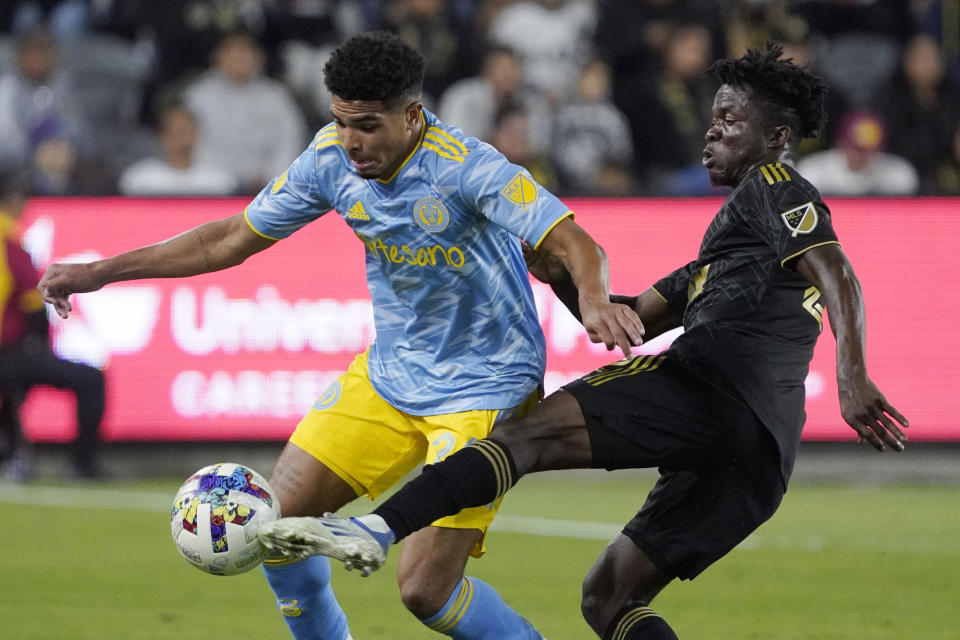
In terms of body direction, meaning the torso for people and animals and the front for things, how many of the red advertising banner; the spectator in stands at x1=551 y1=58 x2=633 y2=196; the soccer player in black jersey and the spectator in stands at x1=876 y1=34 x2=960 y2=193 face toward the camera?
3

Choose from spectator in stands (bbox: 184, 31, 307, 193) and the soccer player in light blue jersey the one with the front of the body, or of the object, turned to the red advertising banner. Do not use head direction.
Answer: the spectator in stands

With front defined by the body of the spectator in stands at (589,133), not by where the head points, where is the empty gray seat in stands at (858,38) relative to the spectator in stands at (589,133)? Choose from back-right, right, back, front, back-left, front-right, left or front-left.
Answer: back-left

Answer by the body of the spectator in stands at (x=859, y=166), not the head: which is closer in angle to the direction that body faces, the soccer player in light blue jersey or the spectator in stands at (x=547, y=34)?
the soccer player in light blue jersey

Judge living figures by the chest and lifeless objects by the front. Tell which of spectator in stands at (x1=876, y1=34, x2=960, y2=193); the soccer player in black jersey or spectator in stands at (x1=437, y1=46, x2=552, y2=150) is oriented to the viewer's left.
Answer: the soccer player in black jersey

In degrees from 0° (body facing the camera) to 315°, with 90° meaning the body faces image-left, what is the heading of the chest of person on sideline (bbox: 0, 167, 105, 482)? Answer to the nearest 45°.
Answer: approximately 315°

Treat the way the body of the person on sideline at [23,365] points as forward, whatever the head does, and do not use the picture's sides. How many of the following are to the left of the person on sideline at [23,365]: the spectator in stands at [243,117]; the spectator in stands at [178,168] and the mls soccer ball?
2

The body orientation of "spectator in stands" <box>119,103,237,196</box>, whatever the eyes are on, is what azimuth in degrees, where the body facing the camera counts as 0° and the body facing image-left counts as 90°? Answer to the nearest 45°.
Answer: approximately 0°

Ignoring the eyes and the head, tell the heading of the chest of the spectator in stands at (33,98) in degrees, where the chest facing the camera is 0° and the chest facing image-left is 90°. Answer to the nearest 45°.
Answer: approximately 0°

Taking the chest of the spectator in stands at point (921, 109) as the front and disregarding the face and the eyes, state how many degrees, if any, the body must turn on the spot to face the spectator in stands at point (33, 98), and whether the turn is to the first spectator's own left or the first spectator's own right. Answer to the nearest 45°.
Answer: approximately 90° to the first spectator's own right
